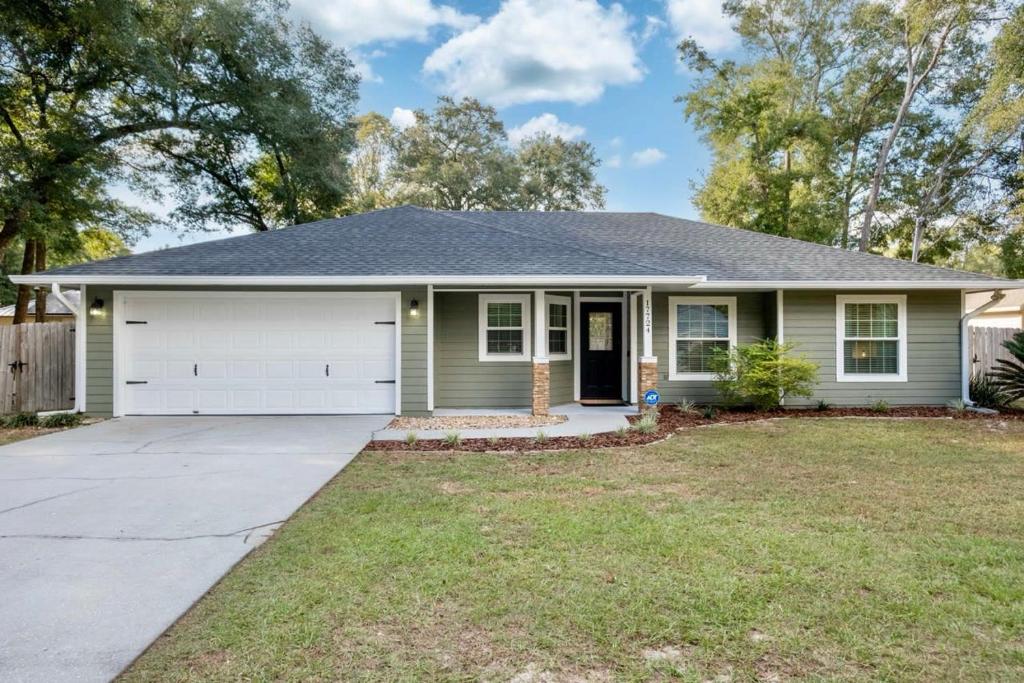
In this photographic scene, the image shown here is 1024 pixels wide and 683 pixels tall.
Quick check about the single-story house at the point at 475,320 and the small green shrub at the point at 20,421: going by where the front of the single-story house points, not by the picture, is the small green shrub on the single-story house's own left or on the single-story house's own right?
on the single-story house's own right

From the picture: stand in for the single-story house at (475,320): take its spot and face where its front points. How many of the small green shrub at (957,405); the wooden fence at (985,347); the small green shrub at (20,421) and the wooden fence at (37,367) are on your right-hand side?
2

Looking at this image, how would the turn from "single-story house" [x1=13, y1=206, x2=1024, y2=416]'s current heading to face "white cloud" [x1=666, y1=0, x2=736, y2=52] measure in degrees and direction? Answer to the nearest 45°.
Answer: approximately 135° to its left

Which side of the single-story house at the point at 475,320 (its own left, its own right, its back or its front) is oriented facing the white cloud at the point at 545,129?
back

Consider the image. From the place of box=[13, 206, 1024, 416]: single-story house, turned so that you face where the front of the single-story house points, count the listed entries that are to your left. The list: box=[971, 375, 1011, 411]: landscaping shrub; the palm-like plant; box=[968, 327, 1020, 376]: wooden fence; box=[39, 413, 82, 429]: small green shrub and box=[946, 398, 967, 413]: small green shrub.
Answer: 4

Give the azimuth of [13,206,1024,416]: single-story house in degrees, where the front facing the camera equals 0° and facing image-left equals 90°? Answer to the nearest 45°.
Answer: approximately 0°

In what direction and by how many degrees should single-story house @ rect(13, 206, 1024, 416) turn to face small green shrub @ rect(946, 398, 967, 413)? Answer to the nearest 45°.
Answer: approximately 90° to its left

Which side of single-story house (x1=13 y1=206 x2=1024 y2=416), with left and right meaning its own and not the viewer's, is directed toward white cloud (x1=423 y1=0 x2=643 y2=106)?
back

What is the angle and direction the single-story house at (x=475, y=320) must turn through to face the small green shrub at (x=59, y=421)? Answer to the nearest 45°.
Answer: approximately 90° to its right
